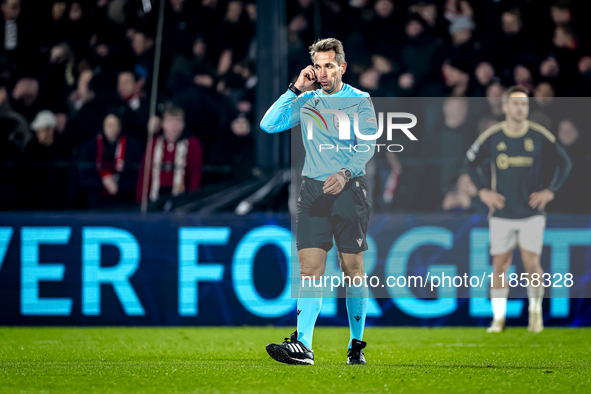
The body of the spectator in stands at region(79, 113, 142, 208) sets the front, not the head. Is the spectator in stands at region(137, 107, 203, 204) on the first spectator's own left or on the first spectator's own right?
on the first spectator's own left

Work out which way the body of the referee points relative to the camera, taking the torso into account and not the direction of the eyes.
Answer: toward the camera

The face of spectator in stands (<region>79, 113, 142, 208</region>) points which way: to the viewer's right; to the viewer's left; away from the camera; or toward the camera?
toward the camera

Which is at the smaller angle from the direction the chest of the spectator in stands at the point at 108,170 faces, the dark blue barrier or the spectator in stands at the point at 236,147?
the dark blue barrier

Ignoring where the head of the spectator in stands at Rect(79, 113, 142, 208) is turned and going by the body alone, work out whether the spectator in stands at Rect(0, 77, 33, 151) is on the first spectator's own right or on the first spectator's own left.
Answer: on the first spectator's own right

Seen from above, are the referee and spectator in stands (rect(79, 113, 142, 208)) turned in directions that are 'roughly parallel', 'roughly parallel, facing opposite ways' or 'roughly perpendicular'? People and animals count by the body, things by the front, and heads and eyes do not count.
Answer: roughly parallel

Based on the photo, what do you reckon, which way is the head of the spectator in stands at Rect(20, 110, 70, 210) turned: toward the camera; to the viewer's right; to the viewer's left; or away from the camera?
toward the camera

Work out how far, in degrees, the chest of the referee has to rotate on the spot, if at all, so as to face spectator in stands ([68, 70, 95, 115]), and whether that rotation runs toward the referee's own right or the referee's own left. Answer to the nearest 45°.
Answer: approximately 135° to the referee's own right

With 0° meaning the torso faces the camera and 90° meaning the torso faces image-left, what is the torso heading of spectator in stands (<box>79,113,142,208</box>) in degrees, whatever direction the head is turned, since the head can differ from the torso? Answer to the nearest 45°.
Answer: approximately 0°

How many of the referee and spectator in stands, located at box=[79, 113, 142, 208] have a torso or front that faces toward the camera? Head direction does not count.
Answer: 2

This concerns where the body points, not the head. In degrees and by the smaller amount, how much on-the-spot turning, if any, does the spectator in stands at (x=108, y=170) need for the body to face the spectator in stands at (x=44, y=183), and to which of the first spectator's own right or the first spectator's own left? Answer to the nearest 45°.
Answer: approximately 90° to the first spectator's own right

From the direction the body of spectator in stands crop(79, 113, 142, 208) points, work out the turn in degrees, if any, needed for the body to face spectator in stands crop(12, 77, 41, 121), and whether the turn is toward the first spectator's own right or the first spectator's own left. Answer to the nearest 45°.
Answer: approximately 135° to the first spectator's own right

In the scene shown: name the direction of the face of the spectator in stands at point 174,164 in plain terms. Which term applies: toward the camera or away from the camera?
toward the camera
